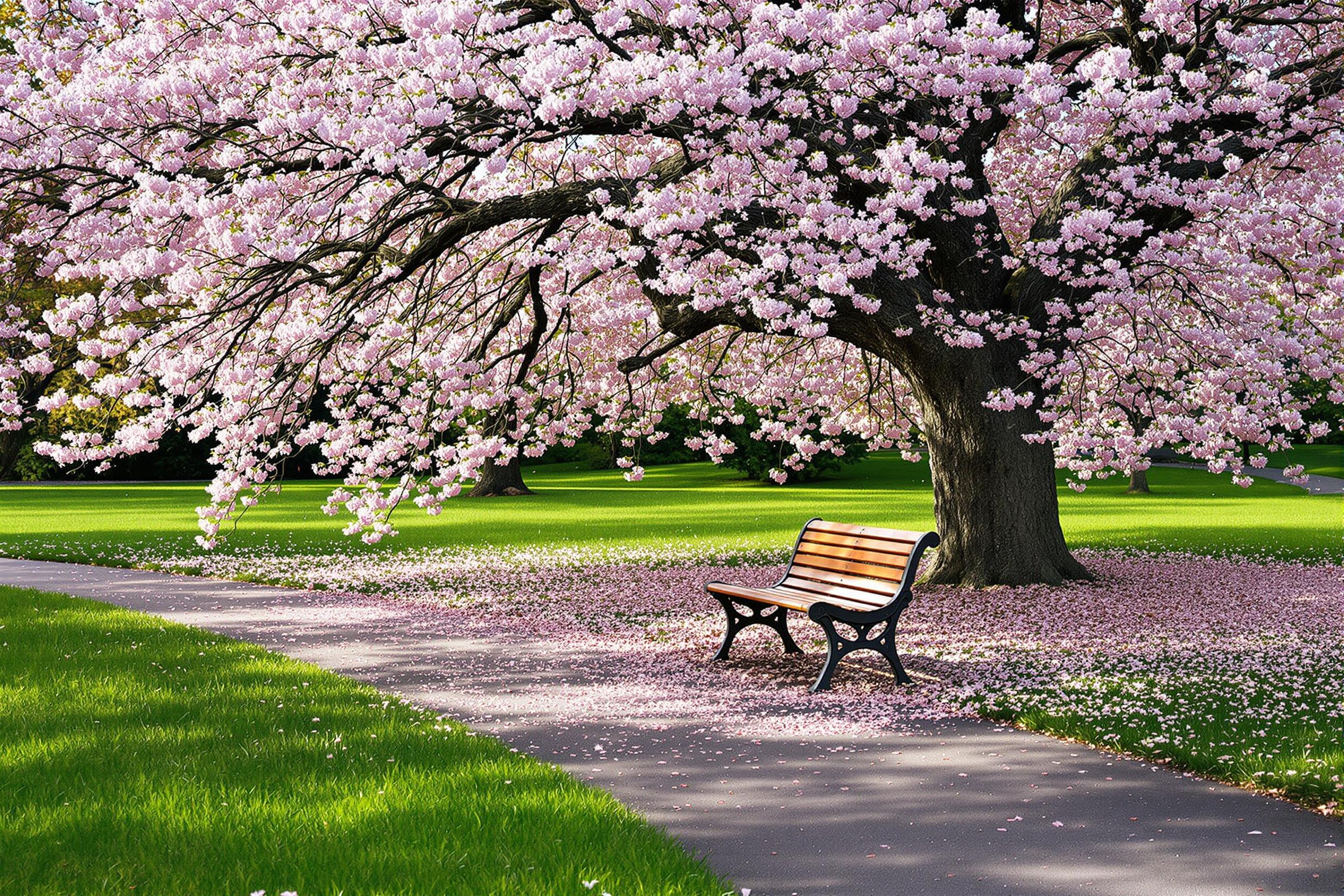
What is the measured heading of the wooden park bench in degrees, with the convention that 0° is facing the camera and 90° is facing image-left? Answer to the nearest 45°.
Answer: approximately 45°
